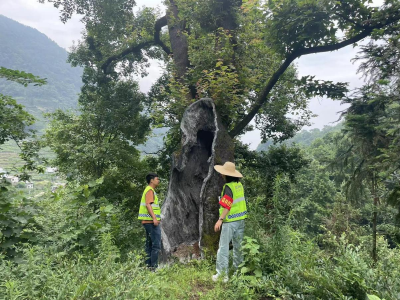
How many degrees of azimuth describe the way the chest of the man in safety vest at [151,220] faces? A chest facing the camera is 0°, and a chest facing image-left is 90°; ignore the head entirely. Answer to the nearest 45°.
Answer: approximately 270°

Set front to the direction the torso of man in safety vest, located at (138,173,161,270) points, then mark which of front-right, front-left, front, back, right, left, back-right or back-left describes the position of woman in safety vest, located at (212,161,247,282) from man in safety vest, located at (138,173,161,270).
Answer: front-right

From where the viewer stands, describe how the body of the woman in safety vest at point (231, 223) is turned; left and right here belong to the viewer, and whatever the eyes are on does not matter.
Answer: facing away from the viewer and to the left of the viewer

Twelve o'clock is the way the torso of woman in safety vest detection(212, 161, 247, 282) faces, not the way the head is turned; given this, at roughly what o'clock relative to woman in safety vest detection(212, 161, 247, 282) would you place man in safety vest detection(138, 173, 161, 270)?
man in safety vest detection(138, 173, 161, 270) is roughly at 11 o'clock from woman in safety vest detection(212, 161, 247, 282).

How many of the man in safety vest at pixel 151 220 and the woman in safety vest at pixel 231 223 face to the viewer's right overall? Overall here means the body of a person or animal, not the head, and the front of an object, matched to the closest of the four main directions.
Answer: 1

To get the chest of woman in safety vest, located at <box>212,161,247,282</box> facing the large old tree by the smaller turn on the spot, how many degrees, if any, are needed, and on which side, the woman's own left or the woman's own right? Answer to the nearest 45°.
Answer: approximately 45° to the woman's own right

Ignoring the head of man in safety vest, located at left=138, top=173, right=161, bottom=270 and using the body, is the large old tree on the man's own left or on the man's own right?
on the man's own left
